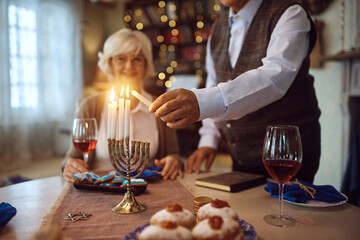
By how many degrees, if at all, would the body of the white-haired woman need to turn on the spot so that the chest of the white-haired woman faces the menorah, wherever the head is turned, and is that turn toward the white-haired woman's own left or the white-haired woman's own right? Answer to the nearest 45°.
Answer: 0° — they already face it

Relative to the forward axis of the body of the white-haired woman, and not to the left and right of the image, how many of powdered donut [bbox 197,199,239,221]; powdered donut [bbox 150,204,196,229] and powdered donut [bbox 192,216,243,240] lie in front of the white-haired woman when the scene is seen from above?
3

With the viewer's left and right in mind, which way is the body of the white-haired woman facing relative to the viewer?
facing the viewer

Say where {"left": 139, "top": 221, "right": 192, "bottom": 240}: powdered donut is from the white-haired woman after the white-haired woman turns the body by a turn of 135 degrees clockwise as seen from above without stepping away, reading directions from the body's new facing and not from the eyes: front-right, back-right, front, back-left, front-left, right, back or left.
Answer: back-left

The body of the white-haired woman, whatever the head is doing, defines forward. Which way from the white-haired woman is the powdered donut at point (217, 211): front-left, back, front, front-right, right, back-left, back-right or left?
front

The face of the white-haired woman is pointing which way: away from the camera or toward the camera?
toward the camera

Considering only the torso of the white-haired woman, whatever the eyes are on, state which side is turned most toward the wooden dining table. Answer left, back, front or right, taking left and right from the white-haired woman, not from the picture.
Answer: front

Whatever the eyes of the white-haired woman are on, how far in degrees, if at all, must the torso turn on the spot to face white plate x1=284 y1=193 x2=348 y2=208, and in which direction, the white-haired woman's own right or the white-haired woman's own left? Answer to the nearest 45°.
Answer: approximately 45° to the white-haired woman's own left

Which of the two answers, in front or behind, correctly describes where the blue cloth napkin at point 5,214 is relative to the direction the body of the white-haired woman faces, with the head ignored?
in front

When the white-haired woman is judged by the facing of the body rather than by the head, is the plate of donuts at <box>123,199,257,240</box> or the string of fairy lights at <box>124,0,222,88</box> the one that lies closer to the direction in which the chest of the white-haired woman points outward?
the plate of donuts

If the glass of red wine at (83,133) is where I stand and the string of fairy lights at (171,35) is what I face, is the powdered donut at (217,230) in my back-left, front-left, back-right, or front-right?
back-right

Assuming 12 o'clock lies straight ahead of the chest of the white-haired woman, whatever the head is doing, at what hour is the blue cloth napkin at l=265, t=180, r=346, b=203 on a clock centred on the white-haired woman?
The blue cloth napkin is roughly at 11 o'clock from the white-haired woman.

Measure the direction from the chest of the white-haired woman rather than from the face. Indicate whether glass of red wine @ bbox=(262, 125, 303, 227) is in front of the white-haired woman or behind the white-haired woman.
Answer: in front

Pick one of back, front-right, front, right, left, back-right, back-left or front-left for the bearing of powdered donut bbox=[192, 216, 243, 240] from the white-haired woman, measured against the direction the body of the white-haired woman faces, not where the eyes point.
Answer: front

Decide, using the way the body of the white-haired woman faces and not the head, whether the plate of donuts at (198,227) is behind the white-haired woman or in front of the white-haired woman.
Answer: in front
